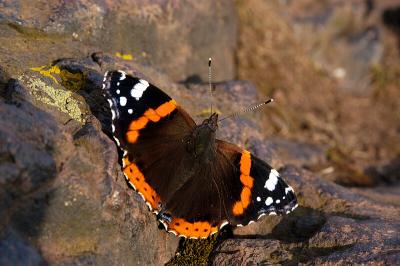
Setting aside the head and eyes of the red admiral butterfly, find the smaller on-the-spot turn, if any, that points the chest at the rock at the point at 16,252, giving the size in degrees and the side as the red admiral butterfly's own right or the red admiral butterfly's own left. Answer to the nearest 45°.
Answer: approximately 180°

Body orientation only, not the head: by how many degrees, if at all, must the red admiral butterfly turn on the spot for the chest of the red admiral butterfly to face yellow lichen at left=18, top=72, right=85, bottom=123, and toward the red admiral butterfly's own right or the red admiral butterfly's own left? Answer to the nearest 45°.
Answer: approximately 135° to the red admiral butterfly's own left

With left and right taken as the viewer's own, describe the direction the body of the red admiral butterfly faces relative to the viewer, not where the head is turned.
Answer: facing away from the viewer and to the right of the viewer
